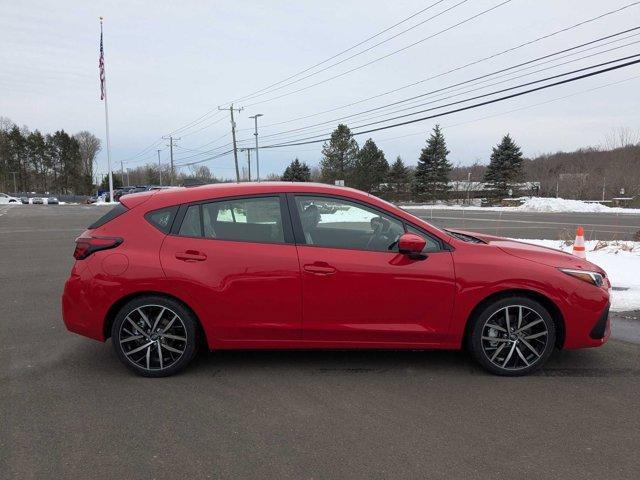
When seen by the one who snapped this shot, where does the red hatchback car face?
facing to the right of the viewer
